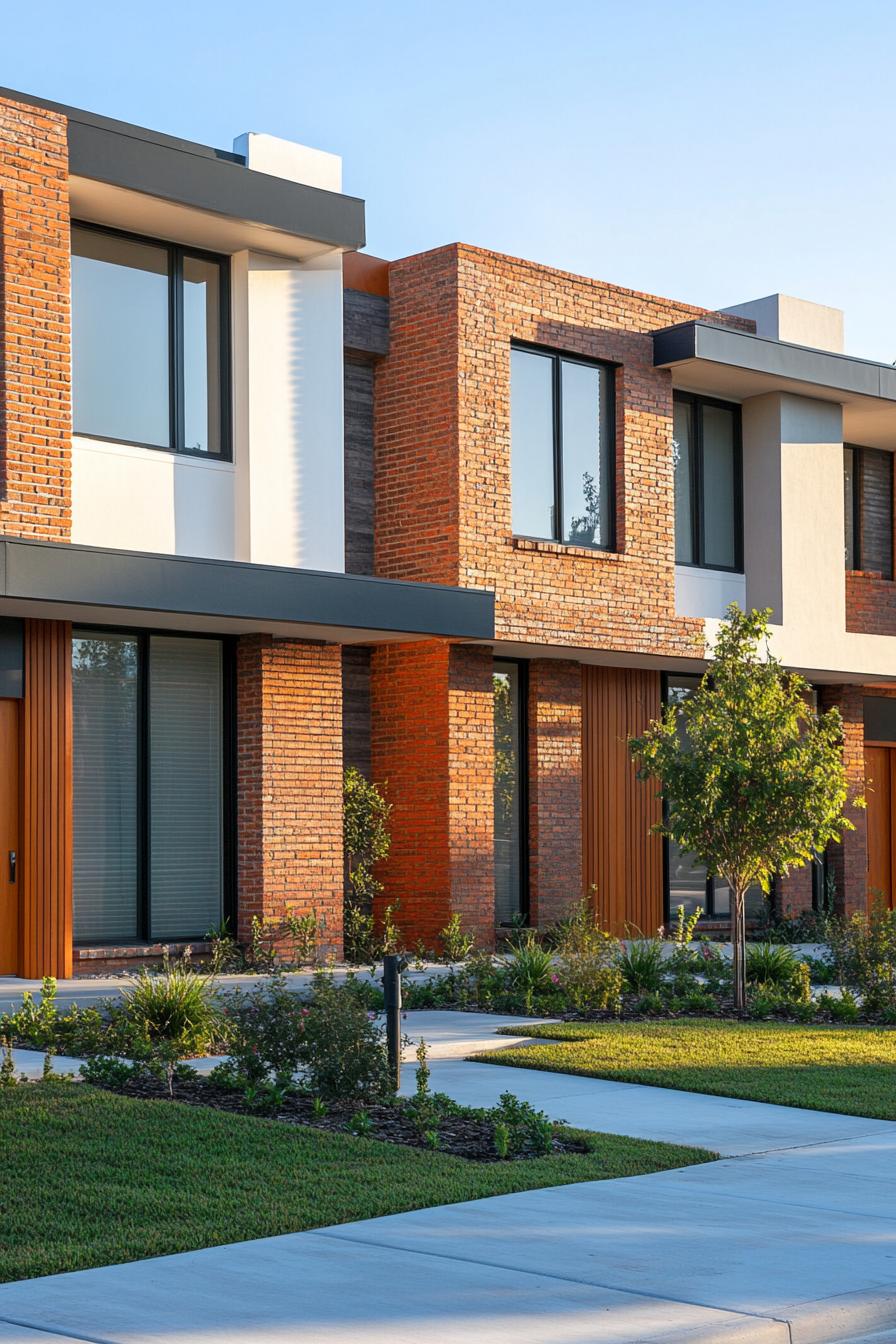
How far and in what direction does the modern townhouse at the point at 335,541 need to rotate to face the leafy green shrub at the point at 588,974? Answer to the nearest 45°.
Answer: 0° — it already faces it

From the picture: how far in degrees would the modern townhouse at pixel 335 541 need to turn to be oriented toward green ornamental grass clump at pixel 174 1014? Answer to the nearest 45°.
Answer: approximately 45° to its right

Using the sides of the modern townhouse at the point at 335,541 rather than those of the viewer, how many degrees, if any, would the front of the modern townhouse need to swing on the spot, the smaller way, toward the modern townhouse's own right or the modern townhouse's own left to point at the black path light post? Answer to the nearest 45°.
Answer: approximately 45° to the modern townhouse's own right
